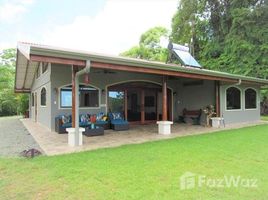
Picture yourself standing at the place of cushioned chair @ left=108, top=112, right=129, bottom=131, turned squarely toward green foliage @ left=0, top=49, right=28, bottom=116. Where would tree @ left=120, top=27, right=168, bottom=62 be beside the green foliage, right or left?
right

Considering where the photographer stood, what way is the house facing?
facing the viewer and to the right of the viewer

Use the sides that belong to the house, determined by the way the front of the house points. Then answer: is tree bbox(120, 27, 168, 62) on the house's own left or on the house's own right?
on the house's own left

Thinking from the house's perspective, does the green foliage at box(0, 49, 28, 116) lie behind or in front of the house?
behind

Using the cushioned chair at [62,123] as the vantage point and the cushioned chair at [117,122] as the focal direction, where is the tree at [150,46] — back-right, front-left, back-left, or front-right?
front-left
